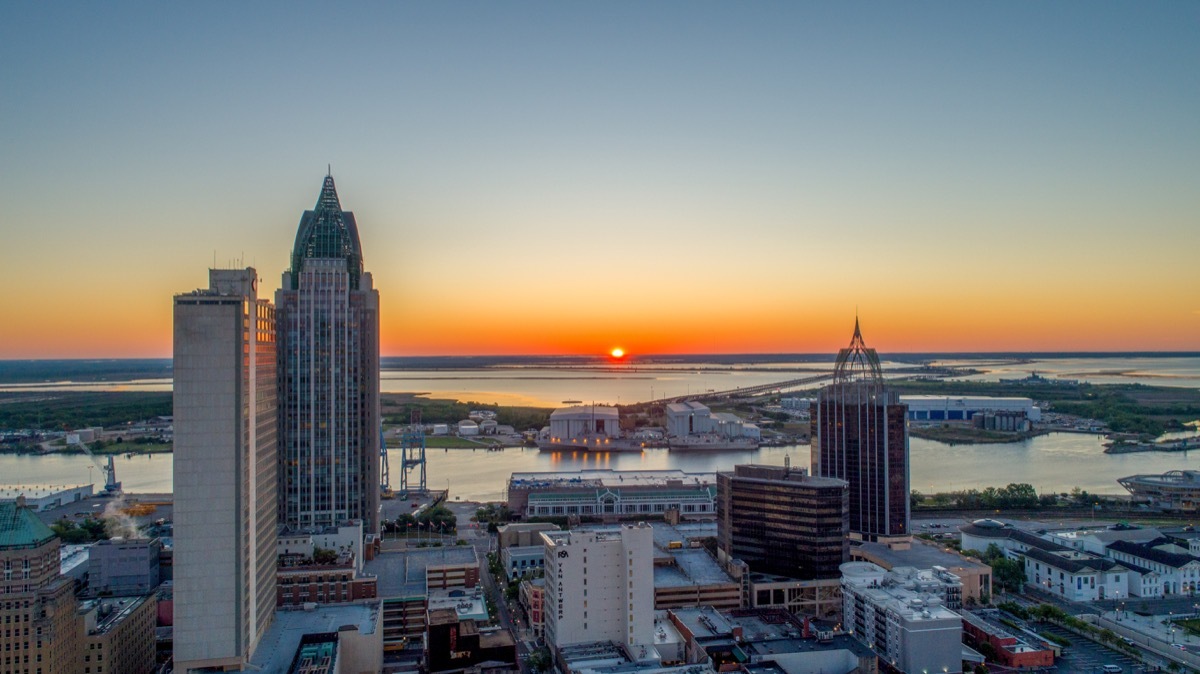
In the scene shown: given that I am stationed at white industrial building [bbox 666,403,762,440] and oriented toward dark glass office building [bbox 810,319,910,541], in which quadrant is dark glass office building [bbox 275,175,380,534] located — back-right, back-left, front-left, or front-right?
front-right

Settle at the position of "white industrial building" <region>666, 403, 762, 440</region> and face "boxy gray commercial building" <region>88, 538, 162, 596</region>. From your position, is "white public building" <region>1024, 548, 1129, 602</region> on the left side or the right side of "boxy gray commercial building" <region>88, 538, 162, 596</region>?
left
